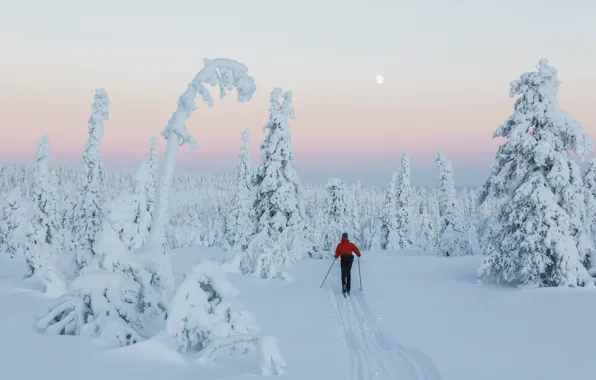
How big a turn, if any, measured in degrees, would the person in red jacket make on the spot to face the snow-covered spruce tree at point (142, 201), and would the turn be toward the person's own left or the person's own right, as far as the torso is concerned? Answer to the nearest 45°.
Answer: approximately 90° to the person's own left

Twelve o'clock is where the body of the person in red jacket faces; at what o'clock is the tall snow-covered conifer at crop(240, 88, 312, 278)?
The tall snow-covered conifer is roughly at 11 o'clock from the person in red jacket.

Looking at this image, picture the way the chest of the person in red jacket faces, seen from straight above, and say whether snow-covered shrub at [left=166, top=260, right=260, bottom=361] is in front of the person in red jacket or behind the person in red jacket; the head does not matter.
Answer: behind

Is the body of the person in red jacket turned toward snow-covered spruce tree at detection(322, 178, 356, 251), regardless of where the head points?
yes

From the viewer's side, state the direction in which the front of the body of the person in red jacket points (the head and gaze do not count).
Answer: away from the camera

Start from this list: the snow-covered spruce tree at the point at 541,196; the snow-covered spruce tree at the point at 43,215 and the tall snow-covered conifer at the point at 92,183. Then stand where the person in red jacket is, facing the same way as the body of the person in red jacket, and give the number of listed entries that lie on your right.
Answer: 1

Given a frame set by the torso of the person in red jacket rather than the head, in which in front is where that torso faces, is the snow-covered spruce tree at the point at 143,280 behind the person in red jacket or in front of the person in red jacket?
behind

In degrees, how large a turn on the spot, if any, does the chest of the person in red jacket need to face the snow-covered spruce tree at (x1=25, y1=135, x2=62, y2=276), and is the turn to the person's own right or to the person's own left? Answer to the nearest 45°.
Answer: approximately 45° to the person's own left

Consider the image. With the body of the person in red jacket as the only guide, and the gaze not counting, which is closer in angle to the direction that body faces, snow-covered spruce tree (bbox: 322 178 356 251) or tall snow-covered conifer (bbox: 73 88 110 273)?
the snow-covered spruce tree

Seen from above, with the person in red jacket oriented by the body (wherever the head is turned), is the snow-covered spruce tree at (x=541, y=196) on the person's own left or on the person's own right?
on the person's own right
